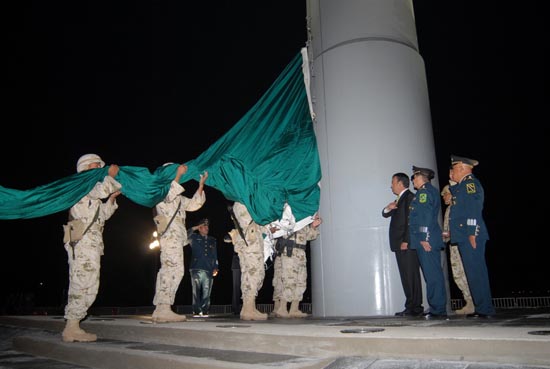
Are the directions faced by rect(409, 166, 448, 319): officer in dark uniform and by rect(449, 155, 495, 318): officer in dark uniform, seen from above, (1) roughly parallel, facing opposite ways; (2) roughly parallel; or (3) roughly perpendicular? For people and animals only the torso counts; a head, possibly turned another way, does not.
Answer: roughly parallel

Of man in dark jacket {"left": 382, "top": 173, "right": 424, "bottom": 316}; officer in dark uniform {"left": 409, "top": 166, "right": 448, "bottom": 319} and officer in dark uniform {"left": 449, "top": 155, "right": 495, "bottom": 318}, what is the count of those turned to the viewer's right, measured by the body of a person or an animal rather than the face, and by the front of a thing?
0

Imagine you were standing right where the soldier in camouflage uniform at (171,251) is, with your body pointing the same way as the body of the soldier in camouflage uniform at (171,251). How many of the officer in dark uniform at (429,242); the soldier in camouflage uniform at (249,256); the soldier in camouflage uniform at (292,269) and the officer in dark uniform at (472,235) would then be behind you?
0

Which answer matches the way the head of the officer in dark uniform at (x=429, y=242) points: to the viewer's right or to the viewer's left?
to the viewer's left

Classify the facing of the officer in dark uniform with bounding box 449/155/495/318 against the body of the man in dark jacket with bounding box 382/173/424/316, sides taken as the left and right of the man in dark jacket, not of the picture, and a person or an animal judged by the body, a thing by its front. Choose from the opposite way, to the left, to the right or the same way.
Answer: the same way

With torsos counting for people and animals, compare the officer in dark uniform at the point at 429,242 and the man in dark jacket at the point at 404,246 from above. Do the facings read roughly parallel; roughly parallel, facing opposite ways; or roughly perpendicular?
roughly parallel

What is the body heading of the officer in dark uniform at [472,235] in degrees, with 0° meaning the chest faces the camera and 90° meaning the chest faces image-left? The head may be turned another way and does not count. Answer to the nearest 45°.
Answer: approximately 90°

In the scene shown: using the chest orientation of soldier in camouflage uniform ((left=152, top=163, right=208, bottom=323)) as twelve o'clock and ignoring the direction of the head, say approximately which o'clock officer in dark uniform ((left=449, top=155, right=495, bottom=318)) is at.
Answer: The officer in dark uniform is roughly at 1 o'clock from the soldier in camouflage uniform.

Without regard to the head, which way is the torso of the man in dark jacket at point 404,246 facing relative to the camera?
to the viewer's left

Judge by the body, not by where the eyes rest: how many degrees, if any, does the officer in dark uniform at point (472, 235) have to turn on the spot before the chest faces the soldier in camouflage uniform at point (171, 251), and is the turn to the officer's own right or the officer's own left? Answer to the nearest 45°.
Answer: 0° — they already face them

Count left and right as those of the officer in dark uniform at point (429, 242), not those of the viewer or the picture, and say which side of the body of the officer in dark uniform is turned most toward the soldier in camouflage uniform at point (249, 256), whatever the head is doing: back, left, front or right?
front

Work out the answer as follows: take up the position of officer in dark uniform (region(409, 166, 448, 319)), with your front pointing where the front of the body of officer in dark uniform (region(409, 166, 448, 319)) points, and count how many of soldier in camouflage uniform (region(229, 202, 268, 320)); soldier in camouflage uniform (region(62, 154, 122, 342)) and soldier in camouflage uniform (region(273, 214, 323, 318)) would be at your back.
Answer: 0

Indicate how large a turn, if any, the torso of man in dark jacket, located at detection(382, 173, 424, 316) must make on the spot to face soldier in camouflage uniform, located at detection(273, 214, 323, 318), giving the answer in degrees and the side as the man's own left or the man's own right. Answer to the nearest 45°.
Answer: approximately 45° to the man's own right

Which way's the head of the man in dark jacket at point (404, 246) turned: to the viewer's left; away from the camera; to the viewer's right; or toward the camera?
to the viewer's left

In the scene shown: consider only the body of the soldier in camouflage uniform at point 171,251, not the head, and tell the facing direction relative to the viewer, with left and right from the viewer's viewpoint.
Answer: facing to the right of the viewer

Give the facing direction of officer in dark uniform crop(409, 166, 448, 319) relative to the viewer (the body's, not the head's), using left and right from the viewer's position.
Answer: facing to the left of the viewer

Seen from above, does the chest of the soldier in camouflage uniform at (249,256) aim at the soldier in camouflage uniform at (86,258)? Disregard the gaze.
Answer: no
